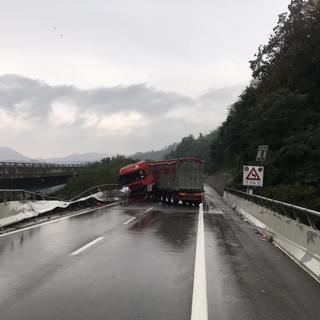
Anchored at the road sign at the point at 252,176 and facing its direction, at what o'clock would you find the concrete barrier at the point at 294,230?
The concrete barrier is roughly at 12 o'clock from the road sign.

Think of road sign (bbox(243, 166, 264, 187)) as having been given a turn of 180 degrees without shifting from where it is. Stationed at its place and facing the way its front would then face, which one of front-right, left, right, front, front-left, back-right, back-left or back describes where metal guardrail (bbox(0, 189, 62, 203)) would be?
back-left

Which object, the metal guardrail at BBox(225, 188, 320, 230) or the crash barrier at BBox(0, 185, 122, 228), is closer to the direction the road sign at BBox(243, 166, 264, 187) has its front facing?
the metal guardrail

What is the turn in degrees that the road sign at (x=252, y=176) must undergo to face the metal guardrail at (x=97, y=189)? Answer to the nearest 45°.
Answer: approximately 135° to its right

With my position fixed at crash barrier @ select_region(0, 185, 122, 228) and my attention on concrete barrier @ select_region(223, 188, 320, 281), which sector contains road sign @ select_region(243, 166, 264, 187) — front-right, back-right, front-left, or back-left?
front-left

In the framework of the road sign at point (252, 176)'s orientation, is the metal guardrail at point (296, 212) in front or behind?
in front

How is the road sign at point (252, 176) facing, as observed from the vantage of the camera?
facing the viewer

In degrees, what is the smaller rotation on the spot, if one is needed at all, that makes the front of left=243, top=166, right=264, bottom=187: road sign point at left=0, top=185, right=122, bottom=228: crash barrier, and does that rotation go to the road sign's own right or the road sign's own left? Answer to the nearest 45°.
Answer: approximately 45° to the road sign's own right
